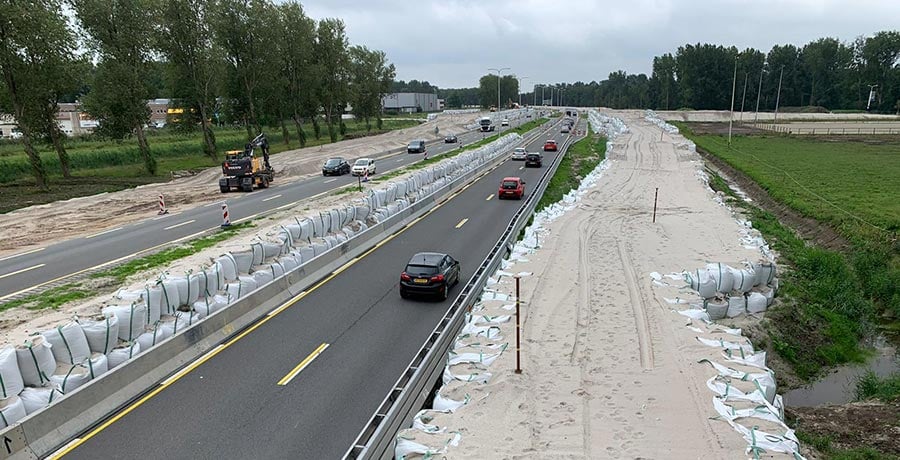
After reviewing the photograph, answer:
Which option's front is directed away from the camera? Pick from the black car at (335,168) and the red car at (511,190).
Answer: the red car

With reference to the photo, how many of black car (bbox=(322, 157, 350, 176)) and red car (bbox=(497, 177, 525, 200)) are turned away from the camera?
1

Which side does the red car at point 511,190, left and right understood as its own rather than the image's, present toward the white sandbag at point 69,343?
back

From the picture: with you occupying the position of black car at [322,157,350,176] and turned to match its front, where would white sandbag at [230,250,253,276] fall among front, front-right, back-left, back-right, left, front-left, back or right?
front-left

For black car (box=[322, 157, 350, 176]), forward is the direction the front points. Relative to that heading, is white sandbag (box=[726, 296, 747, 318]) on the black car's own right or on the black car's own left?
on the black car's own left

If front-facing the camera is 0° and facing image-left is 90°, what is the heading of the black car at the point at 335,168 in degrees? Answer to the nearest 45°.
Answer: approximately 45°

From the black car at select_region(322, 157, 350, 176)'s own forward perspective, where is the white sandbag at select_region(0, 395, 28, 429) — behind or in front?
in front

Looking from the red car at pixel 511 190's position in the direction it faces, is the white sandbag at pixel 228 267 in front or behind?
behind

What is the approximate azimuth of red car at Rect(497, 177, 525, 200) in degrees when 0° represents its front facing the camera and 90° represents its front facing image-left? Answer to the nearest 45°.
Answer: approximately 180°

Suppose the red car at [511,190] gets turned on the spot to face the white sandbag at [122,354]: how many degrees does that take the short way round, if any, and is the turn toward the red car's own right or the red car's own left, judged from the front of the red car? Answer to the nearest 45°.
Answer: approximately 180°

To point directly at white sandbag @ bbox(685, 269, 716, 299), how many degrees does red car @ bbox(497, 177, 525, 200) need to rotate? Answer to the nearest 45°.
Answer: approximately 180°

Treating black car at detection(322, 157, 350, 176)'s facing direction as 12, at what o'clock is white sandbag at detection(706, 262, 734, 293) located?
The white sandbag is roughly at 10 o'clock from the black car.

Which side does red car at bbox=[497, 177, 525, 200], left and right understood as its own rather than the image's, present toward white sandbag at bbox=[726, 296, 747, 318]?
back

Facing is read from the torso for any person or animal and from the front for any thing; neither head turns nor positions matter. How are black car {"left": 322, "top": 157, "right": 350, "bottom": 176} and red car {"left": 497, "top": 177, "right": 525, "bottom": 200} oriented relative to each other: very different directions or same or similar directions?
very different directions

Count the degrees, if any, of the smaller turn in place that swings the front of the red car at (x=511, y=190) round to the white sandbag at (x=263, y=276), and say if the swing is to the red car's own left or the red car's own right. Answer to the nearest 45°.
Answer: approximately 180°

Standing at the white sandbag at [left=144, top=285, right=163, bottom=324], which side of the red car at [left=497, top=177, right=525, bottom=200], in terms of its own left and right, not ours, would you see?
back

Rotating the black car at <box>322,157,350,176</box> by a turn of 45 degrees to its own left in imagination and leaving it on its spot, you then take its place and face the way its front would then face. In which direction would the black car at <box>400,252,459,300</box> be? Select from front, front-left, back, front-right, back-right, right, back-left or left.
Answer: front

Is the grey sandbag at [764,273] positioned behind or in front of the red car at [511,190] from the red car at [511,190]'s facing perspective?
behind
